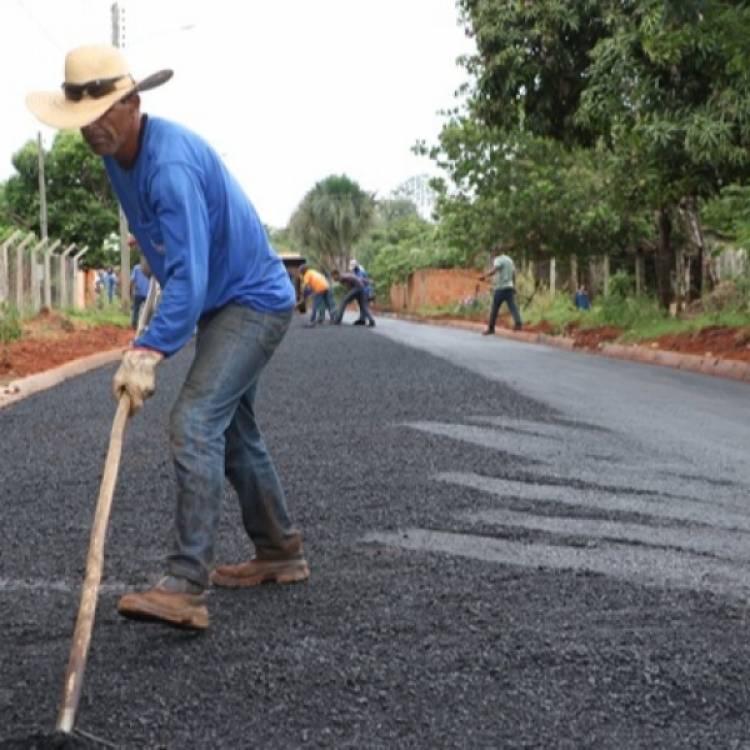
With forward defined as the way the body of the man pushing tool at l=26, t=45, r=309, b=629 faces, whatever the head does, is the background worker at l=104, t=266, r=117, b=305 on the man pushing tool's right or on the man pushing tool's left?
on the man pushing tool's right

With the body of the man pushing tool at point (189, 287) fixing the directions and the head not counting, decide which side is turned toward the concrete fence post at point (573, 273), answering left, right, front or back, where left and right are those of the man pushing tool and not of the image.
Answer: right

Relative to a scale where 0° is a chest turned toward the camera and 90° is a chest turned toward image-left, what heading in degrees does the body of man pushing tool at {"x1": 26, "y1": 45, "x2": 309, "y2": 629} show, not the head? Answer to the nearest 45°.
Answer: approximately 90°

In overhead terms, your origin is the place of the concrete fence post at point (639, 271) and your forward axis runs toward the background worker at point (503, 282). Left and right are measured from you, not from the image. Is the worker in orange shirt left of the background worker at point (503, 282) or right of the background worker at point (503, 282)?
right

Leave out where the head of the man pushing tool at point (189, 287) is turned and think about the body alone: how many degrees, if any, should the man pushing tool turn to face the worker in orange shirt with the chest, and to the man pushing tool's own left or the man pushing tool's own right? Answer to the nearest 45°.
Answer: approximately 90° to the man pushing tool's own right

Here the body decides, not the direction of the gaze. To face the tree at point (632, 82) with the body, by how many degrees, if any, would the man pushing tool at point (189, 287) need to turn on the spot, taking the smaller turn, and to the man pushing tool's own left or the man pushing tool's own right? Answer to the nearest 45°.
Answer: approximately 135° to the man pushing tool's own right

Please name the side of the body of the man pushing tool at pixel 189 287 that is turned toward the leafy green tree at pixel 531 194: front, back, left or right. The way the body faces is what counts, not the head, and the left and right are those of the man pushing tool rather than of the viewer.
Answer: right

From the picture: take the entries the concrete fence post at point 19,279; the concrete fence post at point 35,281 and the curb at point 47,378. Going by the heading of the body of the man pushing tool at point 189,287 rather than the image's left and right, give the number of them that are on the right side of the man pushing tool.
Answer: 3

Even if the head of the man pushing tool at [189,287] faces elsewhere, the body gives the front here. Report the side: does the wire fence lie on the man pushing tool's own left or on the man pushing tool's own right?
on the man pushing tool's own right

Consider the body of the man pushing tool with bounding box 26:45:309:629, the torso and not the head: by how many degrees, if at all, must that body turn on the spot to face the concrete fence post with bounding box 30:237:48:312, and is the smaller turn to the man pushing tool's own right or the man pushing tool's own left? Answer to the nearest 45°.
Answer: approximately 90° to the man pushing tool's own right

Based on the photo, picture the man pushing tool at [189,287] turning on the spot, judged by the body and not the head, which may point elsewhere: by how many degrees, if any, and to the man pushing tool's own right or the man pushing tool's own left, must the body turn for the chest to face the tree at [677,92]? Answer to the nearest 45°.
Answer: approximately 135° to the man pushing tool's own right

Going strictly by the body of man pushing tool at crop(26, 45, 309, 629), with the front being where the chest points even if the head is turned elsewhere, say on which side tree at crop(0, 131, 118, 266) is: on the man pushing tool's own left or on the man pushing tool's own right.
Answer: on the man pushing tool's own right
